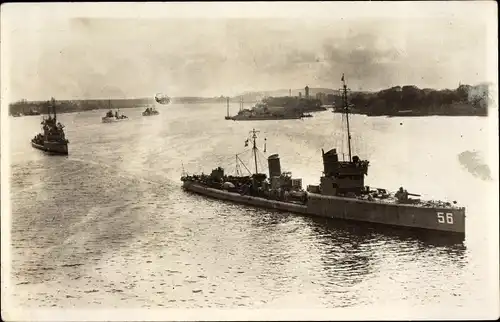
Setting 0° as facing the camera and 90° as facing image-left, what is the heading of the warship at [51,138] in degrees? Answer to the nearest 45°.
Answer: approximately 315°
